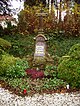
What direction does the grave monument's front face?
toward the camera

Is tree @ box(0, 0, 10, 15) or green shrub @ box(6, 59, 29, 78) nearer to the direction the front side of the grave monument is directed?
the green shrub

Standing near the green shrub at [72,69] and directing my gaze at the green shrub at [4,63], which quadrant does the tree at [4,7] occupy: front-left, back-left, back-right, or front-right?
front-right

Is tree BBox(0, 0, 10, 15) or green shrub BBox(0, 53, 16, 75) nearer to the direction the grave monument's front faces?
the green shrub

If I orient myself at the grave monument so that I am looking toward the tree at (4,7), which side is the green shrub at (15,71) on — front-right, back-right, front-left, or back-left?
back-left

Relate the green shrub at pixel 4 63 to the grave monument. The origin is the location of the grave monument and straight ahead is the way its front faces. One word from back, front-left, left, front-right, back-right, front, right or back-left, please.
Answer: front-right

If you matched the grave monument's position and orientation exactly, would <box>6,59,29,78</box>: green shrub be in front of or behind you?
in front

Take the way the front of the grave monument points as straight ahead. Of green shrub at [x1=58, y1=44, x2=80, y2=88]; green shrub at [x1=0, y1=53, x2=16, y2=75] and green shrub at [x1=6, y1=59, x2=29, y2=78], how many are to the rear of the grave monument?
0

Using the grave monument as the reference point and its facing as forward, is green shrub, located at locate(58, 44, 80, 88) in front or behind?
in front

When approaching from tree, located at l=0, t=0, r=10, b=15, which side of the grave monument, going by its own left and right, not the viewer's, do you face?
back
